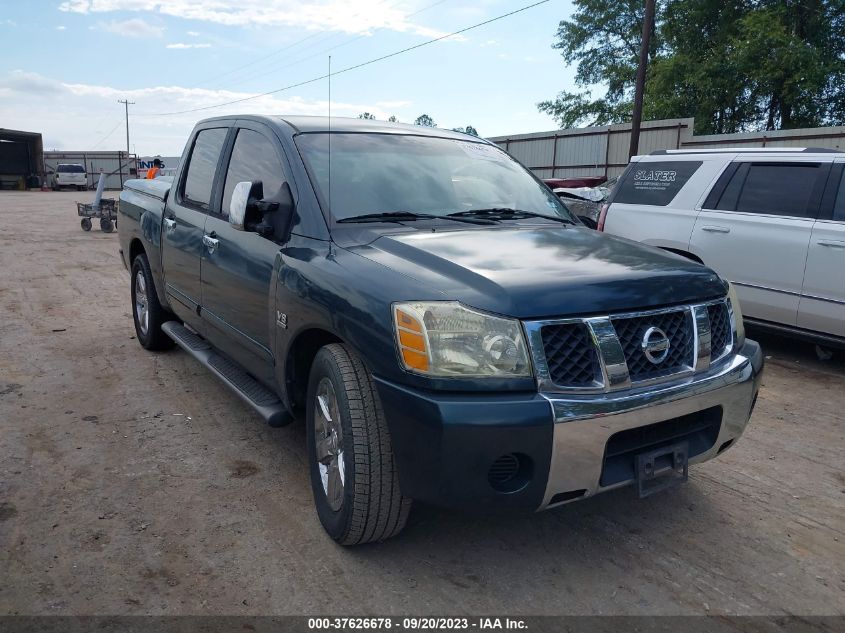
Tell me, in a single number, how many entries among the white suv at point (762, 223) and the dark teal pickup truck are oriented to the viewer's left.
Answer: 0

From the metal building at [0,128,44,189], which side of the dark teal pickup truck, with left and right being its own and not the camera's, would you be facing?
back

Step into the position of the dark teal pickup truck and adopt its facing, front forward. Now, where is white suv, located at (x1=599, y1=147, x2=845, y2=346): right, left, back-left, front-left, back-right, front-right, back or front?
left

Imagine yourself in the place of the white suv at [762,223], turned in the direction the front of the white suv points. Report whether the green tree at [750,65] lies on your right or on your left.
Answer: on your left

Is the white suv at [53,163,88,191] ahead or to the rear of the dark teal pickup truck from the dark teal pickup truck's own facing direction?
to the rear

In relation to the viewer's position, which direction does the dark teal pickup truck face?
facing the viewer and to the right of the viewer
